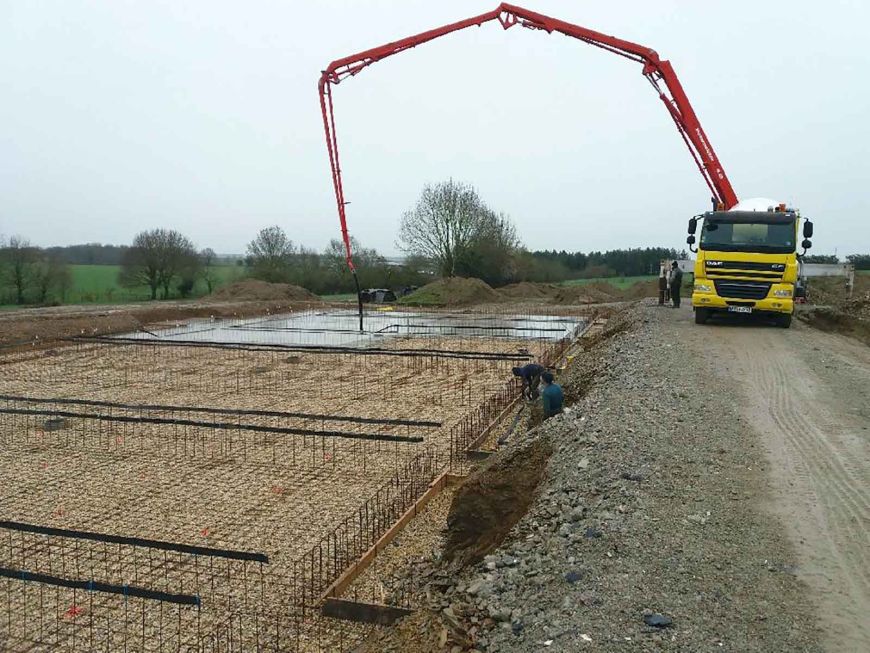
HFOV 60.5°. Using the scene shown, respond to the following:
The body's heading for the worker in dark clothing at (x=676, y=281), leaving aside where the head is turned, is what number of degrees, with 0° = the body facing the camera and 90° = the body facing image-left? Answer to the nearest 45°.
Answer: approximately 90°

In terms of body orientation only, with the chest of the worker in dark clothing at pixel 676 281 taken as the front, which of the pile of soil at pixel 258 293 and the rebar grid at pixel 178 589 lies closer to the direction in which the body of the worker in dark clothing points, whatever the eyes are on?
the pile of soil

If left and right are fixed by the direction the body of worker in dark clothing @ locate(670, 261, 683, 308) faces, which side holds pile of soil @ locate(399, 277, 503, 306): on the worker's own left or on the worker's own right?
on the worker's own right

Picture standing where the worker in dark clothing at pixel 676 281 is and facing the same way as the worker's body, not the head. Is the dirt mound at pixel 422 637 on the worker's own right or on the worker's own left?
on the worker's own left

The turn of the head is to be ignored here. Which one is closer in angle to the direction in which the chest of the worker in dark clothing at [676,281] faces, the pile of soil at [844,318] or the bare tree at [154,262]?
the bare tree

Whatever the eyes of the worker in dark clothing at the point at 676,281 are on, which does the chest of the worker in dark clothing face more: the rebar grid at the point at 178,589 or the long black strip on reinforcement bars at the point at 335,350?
the long black strip on reinforcement bars
